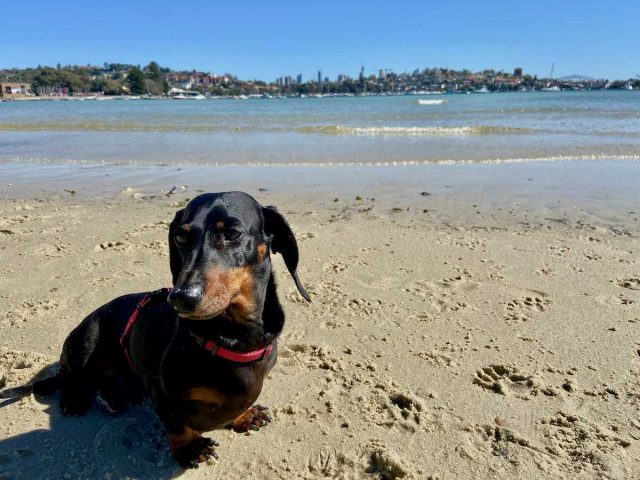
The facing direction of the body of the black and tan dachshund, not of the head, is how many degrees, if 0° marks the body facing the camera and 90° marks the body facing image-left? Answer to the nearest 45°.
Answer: approximately 315°
